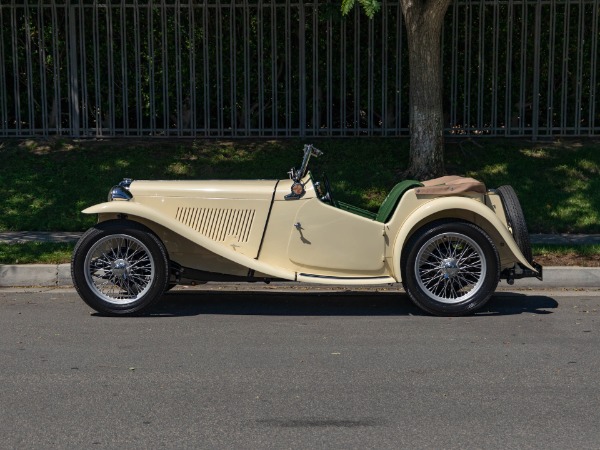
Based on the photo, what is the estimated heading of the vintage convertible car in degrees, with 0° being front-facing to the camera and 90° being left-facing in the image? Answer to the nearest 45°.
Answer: approximately 90°

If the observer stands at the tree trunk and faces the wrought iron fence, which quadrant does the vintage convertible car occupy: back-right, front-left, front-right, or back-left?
back-left

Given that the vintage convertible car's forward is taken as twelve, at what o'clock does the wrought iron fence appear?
The wrought iron fence is roughly at 3 o'clock from the vintage convertible car.

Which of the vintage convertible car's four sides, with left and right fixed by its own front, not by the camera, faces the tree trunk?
right
